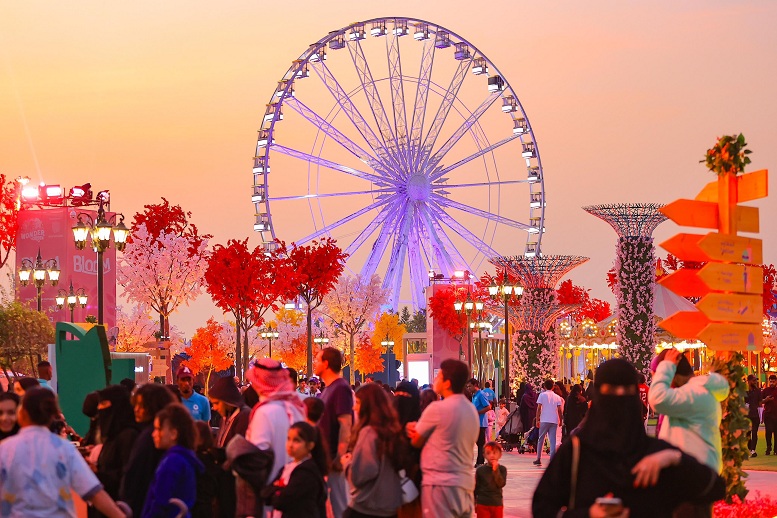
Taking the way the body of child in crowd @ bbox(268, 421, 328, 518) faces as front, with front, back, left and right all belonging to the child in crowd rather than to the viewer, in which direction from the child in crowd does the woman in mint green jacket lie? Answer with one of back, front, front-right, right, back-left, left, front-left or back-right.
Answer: back-left

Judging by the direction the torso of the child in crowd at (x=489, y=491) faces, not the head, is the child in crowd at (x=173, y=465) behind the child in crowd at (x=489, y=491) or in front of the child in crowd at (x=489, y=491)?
in front

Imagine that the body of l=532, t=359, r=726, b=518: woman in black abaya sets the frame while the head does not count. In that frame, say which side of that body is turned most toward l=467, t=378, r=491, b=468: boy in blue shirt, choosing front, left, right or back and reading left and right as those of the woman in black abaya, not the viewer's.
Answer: back

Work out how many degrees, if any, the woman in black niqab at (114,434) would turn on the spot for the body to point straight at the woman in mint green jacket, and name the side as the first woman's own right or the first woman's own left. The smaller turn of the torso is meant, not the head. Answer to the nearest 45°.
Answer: approximately 135° to the first woman's own left

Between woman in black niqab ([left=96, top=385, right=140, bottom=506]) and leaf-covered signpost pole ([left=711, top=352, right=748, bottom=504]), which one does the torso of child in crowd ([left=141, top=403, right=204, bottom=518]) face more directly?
the woman in black niqab

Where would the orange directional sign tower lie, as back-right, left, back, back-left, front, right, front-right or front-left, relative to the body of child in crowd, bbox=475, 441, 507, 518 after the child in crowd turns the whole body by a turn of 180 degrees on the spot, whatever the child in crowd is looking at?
right

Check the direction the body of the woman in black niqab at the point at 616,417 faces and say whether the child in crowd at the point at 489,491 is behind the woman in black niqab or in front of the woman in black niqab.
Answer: behind
